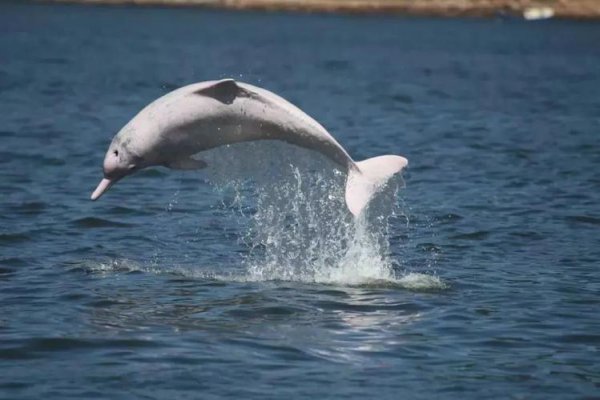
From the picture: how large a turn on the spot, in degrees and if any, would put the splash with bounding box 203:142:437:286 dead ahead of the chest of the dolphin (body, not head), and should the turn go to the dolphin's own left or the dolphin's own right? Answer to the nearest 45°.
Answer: approximately 135° to the dolphin's own right

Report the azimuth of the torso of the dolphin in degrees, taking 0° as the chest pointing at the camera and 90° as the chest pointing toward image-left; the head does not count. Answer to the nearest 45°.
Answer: approximately 90°
